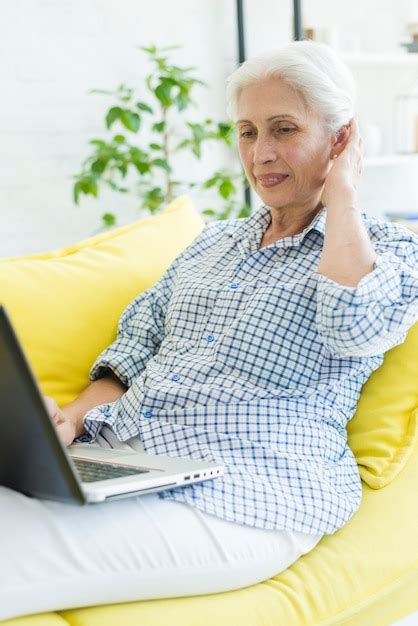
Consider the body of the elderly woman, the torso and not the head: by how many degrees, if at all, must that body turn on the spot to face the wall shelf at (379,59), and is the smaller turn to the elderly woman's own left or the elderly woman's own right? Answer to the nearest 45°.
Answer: approximately 135° to the elderly woman's own right

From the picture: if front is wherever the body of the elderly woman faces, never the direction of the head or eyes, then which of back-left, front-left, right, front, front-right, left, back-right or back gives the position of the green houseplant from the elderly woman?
back-right

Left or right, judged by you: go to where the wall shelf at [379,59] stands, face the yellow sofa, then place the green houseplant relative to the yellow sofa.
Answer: right

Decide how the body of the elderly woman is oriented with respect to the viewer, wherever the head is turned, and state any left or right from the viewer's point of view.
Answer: facing the viewer and to the left of the viewer

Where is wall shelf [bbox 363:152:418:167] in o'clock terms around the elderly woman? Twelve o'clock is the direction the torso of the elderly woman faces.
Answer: The wall shelf is roughly at 5 o'clock from the elderly woman.

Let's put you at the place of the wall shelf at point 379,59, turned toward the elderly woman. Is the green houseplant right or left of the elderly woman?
right

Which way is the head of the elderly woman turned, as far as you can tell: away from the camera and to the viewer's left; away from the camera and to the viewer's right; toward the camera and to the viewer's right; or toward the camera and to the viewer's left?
toward the camera and to the viewer's left

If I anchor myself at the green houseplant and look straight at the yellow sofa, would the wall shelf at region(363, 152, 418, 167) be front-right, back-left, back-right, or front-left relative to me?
back-left
